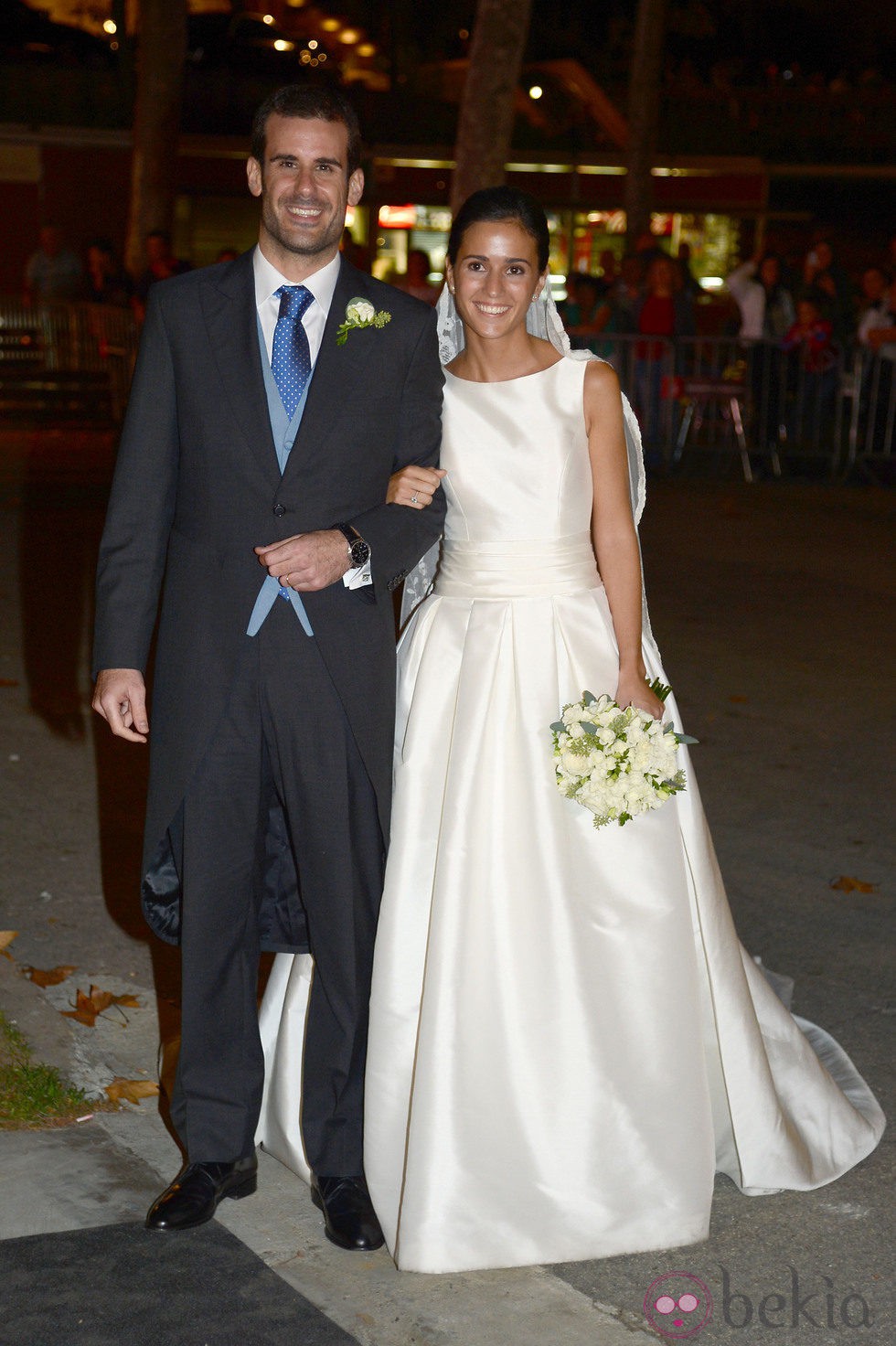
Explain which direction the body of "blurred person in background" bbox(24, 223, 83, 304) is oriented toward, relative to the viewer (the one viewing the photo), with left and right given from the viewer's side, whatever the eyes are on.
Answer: facing the viewer

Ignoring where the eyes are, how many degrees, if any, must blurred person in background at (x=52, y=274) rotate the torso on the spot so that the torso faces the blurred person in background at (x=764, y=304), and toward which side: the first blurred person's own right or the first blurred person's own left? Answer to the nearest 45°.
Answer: approximately 45° to the first blurred person's own left

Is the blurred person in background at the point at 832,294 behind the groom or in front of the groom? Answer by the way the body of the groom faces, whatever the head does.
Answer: behind

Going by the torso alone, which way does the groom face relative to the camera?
toward the camera

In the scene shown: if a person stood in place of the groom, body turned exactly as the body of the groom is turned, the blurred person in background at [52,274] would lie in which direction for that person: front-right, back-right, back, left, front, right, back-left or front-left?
back

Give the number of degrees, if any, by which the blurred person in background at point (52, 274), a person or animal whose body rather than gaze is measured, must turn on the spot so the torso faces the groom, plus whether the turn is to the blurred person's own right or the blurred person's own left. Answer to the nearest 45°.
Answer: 0° — they already face them

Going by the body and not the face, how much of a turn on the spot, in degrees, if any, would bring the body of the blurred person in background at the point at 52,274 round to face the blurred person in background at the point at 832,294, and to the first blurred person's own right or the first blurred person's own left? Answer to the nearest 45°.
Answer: approximately 45° to the first blurred person's own left

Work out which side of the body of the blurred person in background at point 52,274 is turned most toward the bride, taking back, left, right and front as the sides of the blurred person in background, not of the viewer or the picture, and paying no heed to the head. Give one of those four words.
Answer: front

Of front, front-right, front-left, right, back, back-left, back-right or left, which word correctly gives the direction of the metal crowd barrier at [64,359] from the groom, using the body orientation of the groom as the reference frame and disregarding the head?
back

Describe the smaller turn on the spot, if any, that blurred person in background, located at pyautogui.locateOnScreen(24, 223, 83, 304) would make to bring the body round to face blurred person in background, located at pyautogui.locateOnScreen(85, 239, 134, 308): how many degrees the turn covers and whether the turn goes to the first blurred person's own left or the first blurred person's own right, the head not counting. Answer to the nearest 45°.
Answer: approximately 45° to the first blurred person's own left

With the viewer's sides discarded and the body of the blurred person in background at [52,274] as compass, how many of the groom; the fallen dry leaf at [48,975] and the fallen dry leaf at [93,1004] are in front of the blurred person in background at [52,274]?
3

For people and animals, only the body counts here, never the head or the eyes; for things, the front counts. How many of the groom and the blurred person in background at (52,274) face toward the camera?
2
